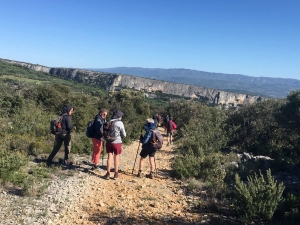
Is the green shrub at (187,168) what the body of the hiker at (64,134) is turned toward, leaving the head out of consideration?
yes

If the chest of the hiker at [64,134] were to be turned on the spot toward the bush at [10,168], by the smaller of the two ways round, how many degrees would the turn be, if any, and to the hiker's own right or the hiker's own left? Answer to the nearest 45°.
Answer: approximately 135° to the hiker's own right

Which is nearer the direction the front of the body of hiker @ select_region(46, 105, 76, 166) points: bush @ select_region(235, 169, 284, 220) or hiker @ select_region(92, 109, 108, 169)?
the hiker

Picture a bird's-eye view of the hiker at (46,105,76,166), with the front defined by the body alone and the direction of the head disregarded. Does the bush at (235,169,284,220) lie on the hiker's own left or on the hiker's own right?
on the hiker's own right

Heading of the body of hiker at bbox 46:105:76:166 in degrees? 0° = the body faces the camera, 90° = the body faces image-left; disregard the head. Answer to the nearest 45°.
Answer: approximately 270°
